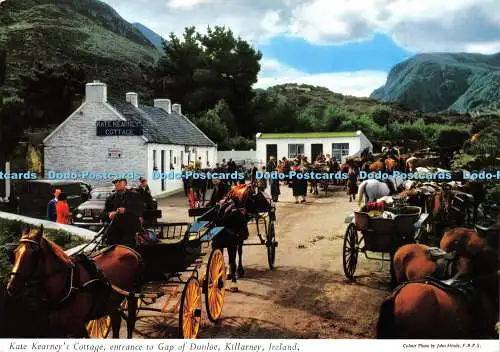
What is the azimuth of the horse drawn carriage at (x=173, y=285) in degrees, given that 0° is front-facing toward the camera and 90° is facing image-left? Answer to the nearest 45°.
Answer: approximately 45°

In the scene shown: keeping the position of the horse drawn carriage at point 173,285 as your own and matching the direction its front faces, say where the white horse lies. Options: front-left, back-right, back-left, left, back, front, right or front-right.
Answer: back

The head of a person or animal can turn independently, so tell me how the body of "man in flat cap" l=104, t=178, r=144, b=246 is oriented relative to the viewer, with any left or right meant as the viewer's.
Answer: facing the viewer and to the left of the viewer

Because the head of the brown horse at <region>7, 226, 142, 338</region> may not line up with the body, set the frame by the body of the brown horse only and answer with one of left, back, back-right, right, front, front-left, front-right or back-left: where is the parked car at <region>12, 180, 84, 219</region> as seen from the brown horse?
back-right

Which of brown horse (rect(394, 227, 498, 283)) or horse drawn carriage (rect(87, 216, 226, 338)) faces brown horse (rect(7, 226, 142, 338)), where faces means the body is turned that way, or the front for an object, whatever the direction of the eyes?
the horse drawn carriage

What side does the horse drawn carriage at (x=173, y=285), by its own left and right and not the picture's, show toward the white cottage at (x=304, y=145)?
back

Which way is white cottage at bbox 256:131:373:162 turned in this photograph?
toward the camera

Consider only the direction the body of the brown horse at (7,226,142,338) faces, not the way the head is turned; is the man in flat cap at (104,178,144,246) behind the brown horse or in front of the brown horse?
behind

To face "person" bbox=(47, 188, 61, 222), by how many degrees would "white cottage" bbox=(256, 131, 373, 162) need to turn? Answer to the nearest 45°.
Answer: approximately 45° to its right
